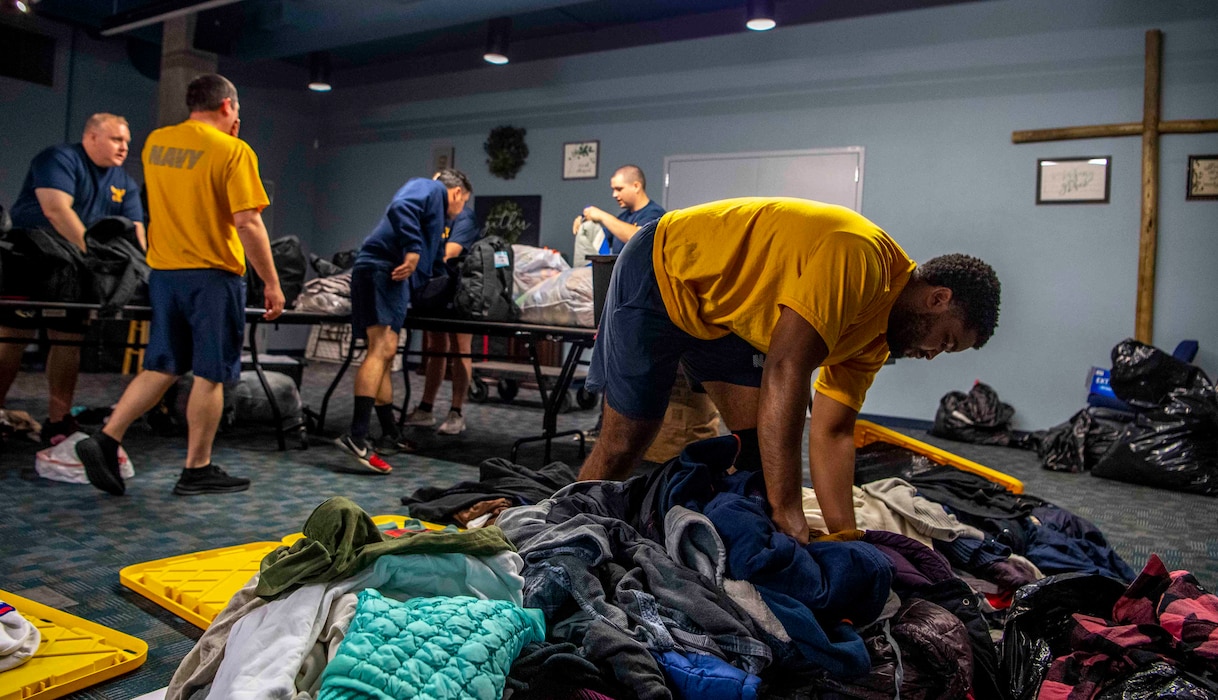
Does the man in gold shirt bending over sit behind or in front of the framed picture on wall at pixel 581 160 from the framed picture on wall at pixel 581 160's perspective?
in front

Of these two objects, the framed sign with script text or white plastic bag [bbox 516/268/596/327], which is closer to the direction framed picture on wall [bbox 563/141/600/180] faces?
the white plastic bag

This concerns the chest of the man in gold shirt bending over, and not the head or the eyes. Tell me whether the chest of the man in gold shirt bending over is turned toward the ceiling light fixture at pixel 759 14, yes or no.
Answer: no

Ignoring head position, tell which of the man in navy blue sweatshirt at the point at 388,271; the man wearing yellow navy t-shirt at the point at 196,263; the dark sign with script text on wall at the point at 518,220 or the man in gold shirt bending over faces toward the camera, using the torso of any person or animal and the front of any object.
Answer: the dark sign with script text on wall

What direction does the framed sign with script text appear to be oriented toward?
toward the camera

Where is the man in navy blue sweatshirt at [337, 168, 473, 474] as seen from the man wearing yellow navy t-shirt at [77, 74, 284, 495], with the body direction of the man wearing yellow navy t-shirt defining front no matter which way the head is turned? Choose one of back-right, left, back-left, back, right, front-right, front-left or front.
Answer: front

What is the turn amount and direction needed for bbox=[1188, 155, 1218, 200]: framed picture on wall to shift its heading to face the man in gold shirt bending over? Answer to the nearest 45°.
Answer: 0° — it already faces them

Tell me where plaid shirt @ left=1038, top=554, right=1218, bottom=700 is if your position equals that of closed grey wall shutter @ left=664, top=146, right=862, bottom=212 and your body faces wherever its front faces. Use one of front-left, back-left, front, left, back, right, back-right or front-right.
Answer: front

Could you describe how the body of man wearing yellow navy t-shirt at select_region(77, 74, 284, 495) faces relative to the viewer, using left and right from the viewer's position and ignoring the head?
facing away from the viewer and to the right of the viewer

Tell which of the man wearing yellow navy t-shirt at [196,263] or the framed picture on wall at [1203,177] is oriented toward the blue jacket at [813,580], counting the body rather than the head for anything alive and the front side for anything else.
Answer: the framed picture on wall

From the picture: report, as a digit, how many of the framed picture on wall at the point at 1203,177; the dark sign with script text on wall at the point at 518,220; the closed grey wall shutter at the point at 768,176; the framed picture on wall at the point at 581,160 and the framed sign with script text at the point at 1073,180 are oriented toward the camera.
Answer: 5

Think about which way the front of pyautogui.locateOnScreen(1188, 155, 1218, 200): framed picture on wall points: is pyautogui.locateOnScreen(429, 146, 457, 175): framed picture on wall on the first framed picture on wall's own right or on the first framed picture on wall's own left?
on the first framed picture on wall's own right

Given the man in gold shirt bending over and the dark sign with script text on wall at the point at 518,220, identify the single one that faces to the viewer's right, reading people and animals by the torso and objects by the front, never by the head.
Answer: the man in gold shirt bending over

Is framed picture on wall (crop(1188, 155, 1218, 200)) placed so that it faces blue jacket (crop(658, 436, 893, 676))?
yes

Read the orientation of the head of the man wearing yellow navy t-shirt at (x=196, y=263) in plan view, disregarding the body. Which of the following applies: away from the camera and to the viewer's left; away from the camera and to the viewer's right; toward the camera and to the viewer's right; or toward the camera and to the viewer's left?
away from the camera and to the viewer's right

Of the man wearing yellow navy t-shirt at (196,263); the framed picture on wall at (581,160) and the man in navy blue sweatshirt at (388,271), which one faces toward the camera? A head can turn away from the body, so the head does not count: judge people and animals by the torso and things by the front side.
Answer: the framed picture on wall

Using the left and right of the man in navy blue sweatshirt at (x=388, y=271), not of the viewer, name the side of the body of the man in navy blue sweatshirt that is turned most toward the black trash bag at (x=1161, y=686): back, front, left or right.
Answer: right
